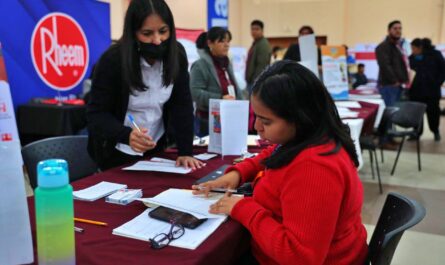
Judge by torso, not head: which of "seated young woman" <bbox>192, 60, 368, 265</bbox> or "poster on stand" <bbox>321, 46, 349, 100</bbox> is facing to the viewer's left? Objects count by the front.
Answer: the seated young woman

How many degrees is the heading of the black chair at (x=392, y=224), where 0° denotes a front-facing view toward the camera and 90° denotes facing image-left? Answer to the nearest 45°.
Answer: approximately 90°

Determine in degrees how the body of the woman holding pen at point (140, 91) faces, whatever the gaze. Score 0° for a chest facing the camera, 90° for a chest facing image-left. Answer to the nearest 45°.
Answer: approximately 315°

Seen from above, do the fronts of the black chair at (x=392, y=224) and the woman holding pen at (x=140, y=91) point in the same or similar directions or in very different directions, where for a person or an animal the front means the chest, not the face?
very different directions

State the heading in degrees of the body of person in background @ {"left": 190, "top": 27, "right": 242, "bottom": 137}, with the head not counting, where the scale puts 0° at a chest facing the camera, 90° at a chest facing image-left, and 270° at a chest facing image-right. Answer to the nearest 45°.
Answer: approximately 315°

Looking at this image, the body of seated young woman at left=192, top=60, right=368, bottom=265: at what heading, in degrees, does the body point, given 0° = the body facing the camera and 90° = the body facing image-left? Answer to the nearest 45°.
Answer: approximately 90°

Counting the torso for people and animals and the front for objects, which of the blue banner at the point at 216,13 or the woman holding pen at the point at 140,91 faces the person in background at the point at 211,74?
the blue banner

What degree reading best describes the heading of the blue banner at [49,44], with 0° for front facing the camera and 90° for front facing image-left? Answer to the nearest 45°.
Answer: approximately 0°

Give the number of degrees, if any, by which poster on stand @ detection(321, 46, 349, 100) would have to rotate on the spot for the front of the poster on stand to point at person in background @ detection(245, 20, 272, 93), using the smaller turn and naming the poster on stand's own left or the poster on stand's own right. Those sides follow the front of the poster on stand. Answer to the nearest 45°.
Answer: approximately 135° to the poster on stand's own right
